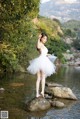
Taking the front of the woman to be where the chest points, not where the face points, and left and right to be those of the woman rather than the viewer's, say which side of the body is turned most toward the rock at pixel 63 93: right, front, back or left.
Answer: left

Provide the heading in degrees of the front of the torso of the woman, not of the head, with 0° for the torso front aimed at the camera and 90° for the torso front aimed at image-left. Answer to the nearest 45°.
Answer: approximately 315°
